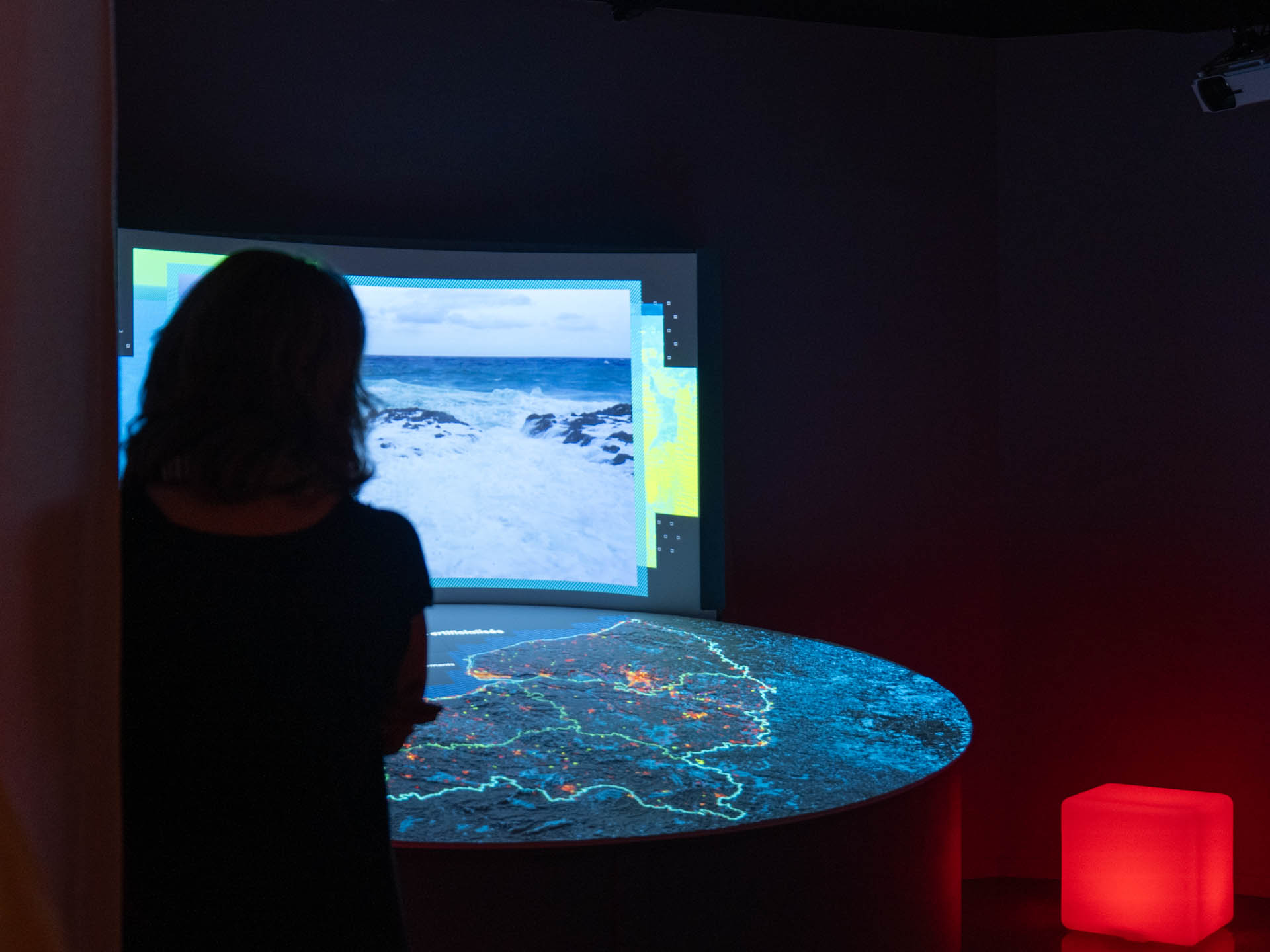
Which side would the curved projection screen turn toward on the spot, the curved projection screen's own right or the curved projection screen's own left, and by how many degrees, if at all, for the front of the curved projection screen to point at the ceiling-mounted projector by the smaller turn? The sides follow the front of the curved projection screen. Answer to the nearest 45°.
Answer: approximately 90° to the curved projection screen's own left

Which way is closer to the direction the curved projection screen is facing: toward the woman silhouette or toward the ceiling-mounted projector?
the woman silhouette

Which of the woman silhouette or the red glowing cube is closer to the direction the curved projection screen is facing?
the woman silhouette

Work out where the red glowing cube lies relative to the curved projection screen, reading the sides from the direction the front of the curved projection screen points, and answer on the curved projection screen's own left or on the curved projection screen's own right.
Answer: on the curved projection screen's own left

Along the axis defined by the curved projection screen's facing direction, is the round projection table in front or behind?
in front

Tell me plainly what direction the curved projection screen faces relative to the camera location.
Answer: facing the viewer

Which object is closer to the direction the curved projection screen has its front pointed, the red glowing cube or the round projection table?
the round projection table

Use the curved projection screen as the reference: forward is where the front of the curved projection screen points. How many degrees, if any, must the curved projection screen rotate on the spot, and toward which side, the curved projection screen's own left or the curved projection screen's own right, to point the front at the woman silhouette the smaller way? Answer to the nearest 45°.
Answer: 0° — it already faces them
